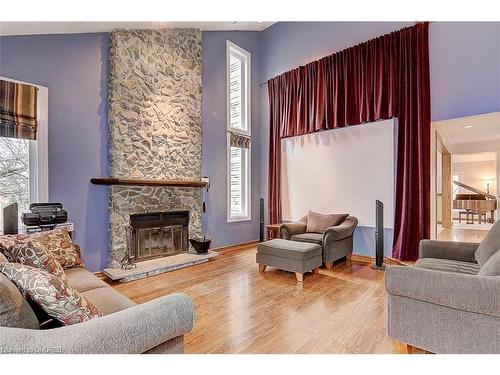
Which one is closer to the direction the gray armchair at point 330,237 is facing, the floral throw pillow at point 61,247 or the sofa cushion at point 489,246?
the floral throw pillow

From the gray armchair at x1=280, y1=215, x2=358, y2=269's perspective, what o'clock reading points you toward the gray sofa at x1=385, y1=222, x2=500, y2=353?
The gray sofa is roughly at 10 o'clock from the gray armchair.

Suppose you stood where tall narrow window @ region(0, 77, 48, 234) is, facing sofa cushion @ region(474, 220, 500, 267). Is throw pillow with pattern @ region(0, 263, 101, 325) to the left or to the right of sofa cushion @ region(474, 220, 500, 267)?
right

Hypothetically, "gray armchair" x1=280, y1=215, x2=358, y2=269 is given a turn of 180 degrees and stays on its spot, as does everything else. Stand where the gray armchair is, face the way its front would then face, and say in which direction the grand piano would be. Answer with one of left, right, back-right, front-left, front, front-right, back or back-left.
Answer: front

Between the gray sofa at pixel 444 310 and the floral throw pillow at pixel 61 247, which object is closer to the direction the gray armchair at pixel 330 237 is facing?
the floral throw pillow

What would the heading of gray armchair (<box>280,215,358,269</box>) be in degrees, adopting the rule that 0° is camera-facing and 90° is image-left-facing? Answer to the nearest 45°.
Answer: approximately 45°

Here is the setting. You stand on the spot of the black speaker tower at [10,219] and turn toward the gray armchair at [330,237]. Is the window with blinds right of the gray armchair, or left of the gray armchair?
left

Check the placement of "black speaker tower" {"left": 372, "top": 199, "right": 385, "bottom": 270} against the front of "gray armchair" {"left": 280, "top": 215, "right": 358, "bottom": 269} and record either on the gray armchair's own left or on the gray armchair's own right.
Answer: on the gray armchair's own left
